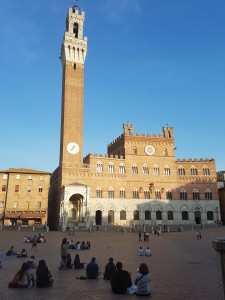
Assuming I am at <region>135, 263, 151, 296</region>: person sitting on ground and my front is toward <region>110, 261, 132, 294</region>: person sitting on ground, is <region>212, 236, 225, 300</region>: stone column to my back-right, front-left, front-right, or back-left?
back-left

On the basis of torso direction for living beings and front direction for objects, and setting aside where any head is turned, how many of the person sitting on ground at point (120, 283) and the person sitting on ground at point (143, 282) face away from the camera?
2

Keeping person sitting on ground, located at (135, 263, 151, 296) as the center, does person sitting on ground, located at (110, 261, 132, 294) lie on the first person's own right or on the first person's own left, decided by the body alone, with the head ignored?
on the first person's own left

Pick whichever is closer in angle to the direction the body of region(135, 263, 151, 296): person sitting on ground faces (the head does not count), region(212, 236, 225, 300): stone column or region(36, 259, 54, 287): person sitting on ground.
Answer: the person sitting on ground

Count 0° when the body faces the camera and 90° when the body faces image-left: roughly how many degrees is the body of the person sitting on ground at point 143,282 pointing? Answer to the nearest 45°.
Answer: approximately 180°

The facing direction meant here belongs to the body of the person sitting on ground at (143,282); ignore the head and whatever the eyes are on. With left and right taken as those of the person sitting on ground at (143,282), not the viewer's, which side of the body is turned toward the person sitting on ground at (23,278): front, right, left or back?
left

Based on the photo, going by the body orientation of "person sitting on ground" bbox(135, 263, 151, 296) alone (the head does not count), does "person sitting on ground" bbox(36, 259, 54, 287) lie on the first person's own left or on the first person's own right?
on the first person's own left

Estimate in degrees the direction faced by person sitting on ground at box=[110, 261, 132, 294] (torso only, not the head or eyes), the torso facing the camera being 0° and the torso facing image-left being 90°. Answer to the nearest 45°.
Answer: approximately 180°

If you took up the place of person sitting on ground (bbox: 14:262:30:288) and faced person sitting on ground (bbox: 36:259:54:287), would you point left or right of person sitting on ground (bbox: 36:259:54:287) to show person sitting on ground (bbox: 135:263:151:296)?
right
